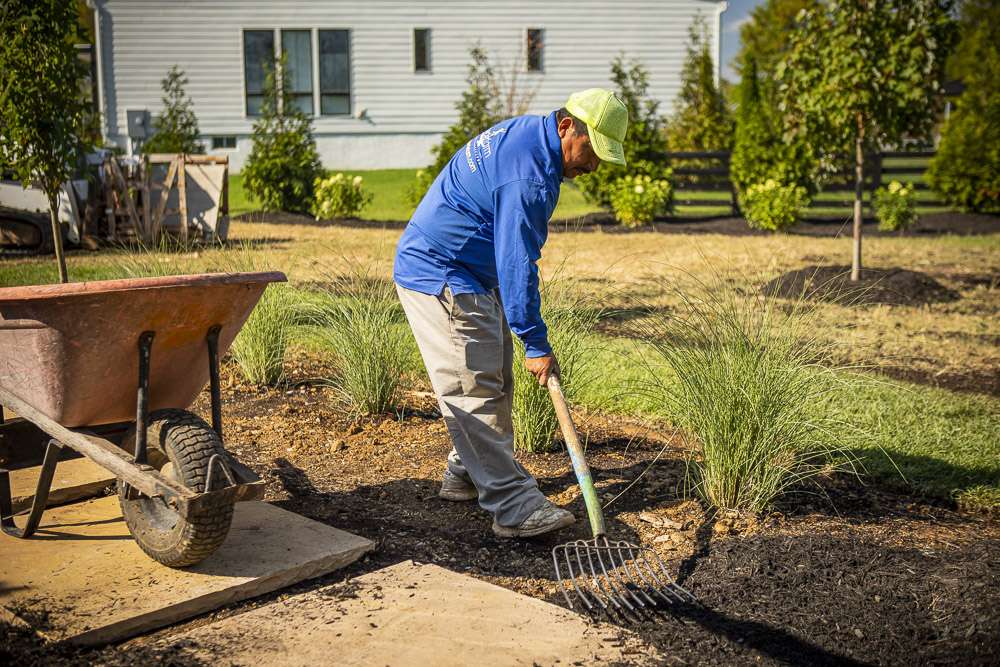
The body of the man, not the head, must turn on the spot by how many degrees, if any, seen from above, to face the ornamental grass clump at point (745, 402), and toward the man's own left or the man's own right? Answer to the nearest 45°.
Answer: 0° — they already face it

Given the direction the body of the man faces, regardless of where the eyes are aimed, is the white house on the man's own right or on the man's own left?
on the man's own left

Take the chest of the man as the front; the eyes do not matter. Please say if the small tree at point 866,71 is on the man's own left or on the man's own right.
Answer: on the man's own left

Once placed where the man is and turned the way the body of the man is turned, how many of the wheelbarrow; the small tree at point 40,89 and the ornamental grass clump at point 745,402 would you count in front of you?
1

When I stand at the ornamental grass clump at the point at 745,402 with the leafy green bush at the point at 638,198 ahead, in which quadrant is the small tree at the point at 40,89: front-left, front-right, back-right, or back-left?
front-left

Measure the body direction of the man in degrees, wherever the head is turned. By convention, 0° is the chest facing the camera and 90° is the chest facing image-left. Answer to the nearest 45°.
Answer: approximately 270°

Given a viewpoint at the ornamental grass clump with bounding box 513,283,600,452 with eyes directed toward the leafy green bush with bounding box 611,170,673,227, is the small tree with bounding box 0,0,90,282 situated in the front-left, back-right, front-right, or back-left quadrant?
front-left

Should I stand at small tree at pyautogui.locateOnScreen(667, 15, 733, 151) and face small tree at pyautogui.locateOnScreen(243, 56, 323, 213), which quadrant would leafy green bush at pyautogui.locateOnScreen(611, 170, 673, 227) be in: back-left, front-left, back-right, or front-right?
front-left

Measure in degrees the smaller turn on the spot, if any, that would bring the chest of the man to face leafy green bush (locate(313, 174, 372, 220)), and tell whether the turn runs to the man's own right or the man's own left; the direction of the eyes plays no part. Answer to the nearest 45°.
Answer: approximately 90° to the man's own left

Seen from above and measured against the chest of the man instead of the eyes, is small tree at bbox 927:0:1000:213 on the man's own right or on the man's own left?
on the man's own left
